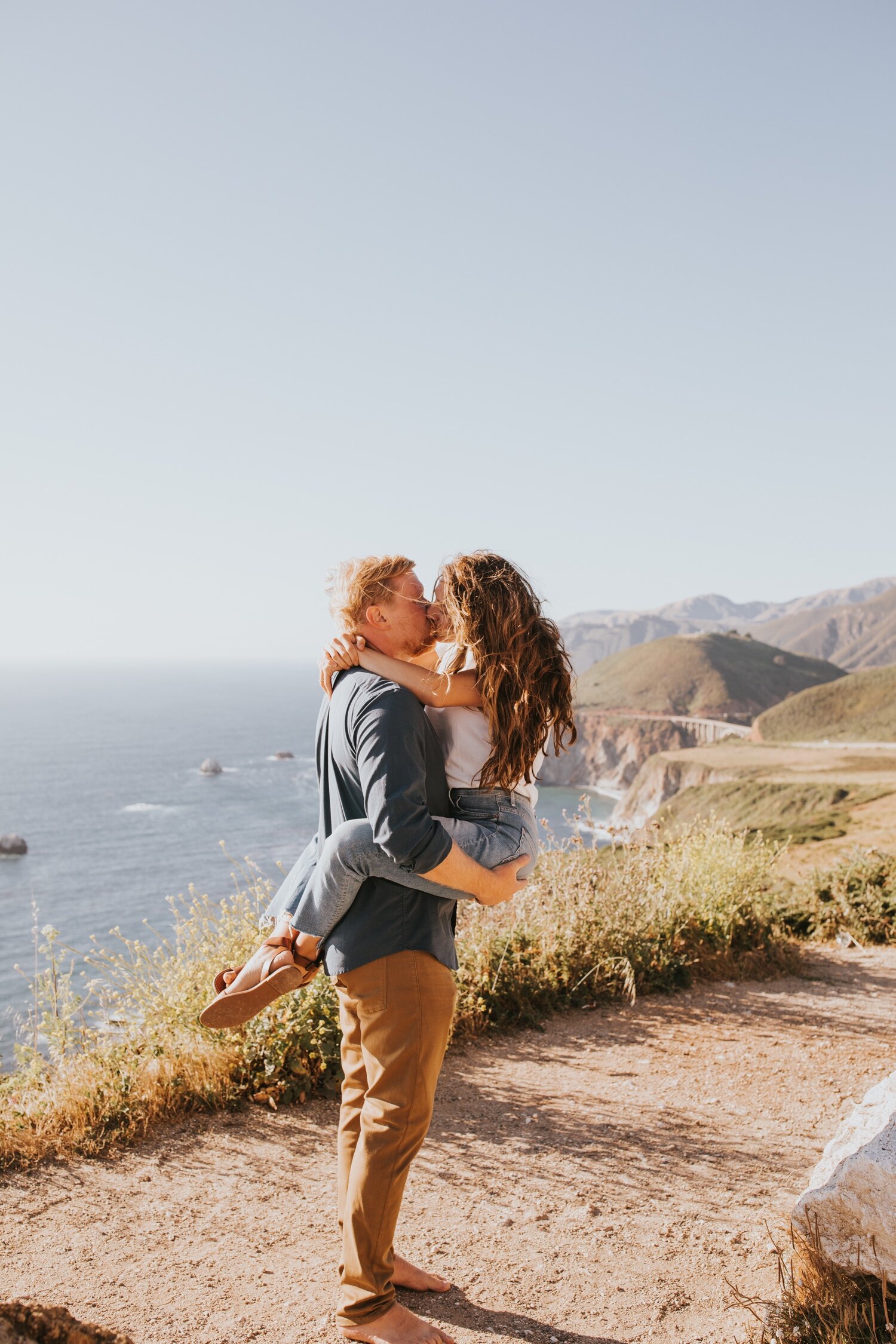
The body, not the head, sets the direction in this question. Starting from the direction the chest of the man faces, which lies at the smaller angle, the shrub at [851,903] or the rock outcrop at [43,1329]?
the shrub

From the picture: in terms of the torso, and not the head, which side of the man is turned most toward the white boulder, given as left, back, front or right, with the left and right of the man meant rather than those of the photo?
front

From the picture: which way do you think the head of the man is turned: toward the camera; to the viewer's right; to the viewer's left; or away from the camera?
to the viewer's right

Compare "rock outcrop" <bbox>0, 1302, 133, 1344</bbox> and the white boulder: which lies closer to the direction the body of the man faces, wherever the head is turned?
the white boulder

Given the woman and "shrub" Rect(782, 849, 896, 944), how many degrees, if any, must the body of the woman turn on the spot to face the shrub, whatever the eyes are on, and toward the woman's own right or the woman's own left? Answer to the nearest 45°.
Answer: approximately 135° to the woman's own right

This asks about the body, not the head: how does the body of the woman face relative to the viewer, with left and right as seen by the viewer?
facing to the left of the viewer

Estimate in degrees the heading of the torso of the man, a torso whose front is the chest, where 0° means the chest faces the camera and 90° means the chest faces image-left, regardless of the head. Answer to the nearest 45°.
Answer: approximately 270°

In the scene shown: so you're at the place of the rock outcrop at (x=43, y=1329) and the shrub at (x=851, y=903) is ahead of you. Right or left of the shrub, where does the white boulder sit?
right
